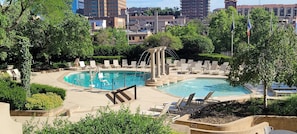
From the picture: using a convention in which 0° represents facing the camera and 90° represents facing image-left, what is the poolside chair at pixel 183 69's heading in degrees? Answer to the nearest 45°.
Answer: approximately 45°

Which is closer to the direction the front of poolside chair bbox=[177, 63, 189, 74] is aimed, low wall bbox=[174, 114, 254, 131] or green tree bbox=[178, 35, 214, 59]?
the low wall

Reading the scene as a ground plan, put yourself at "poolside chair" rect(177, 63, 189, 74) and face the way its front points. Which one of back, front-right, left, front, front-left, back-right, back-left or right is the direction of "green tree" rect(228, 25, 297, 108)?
front-left

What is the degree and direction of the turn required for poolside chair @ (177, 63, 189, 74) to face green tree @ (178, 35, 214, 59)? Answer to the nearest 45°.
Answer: approximately 135° to its right

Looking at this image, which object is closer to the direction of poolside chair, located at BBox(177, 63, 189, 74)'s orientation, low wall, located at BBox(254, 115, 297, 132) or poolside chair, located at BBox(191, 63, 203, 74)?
the low wall

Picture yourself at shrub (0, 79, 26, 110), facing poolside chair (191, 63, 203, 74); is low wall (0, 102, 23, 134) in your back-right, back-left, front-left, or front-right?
back-right

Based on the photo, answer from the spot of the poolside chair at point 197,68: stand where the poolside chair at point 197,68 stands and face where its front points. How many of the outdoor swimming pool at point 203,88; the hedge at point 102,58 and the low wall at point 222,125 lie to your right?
1

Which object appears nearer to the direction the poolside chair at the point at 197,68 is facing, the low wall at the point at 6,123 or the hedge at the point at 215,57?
the low wall

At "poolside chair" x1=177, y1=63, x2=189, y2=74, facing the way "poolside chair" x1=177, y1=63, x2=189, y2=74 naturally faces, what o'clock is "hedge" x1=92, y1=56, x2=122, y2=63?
The hedge is roughly at 3 o'clock from the poolside chair.
